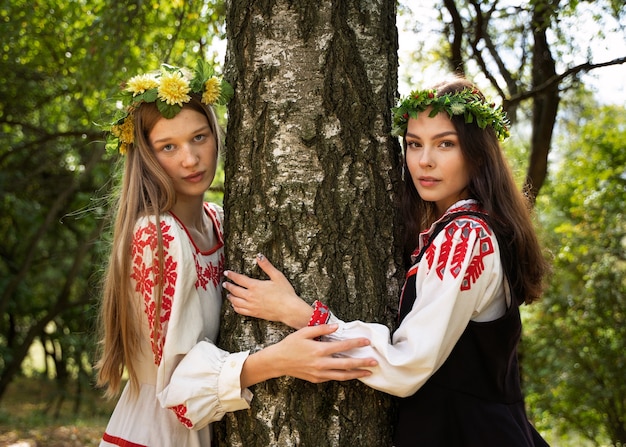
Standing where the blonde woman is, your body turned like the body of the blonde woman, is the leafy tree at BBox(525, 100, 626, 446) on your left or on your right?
on your left

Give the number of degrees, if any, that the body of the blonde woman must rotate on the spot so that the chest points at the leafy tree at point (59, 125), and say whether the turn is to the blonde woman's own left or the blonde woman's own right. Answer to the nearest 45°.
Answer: approximately 135° to the blonde woman's own left
